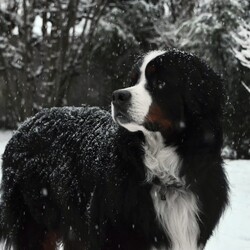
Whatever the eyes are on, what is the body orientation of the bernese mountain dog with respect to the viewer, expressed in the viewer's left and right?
facing the viewer and to the right of the viewer
